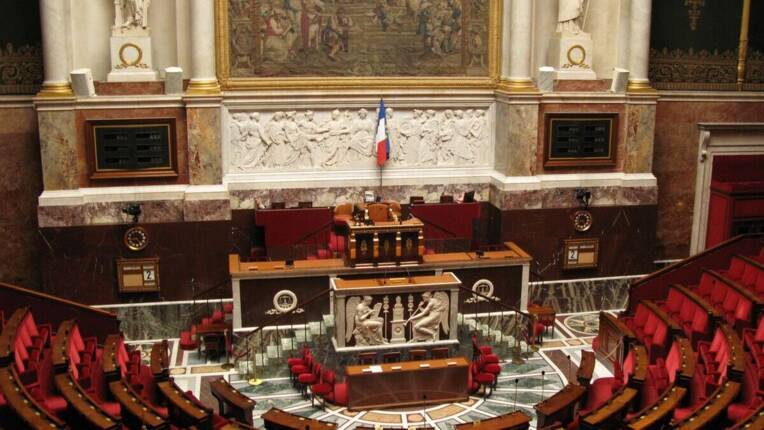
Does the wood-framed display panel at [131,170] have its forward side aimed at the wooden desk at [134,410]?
yes

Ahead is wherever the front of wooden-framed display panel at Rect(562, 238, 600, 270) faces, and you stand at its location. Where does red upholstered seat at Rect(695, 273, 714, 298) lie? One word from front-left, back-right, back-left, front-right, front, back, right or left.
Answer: front-left

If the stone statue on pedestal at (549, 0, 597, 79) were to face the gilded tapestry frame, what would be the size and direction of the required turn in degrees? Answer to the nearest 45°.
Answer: approximately 90° to its right

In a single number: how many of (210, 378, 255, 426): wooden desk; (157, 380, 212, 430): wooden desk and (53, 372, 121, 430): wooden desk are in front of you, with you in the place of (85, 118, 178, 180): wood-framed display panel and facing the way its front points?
3

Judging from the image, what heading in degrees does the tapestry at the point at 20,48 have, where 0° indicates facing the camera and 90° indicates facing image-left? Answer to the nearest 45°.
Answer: approximately 0°
